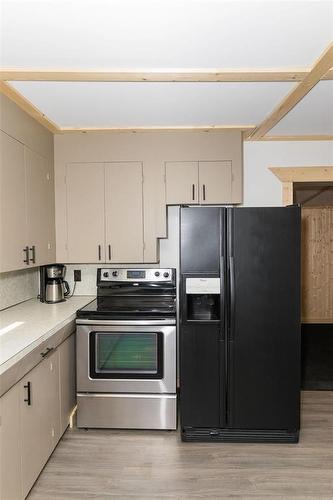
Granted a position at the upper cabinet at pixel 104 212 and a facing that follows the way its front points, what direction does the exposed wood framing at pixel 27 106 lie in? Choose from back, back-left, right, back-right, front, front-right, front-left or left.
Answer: front-right

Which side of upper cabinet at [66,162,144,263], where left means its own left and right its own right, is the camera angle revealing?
front

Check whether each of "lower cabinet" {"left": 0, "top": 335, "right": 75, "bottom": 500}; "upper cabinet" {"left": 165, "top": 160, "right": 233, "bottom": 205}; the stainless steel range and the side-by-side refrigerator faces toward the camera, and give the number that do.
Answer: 3

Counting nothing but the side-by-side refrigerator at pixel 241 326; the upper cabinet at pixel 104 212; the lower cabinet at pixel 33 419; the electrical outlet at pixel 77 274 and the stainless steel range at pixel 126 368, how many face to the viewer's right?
1

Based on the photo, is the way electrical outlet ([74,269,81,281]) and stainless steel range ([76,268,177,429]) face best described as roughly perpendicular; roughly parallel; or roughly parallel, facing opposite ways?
roughly parallel

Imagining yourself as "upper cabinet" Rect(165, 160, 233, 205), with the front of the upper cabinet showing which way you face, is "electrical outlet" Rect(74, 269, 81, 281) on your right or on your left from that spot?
on your right

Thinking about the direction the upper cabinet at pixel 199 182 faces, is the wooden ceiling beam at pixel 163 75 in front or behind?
in front

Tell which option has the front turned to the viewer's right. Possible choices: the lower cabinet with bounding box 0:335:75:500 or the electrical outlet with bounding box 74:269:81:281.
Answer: the lower cabinet

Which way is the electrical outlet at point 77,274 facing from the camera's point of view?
toward the camera

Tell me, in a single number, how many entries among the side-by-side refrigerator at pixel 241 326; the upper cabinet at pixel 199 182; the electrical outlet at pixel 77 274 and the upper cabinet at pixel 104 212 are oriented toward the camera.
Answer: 4

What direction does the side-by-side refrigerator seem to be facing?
toward the camera

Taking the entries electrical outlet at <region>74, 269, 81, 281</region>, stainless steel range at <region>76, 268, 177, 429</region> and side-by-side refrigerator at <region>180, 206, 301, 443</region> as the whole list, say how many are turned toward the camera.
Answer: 3

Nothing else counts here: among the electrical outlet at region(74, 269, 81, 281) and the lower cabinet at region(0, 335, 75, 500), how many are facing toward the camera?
1

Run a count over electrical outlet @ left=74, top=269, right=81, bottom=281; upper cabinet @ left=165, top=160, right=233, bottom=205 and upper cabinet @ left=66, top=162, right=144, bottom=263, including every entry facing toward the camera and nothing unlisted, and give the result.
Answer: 3

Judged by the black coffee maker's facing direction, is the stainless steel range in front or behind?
in front
